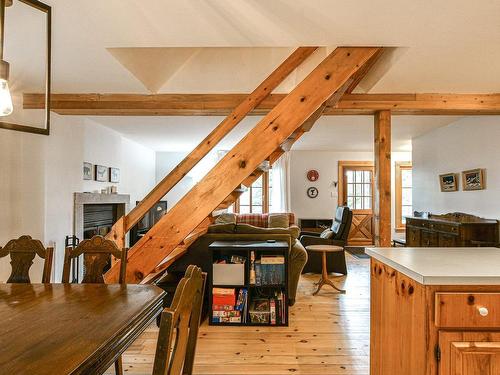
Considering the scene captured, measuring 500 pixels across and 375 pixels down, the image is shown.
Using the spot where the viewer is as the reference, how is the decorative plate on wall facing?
facing the viewer

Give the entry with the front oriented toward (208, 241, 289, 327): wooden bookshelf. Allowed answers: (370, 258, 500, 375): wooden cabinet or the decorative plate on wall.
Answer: the decorative plate on wall

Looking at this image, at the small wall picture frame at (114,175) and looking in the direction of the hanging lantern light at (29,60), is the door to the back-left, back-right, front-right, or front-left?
back-left

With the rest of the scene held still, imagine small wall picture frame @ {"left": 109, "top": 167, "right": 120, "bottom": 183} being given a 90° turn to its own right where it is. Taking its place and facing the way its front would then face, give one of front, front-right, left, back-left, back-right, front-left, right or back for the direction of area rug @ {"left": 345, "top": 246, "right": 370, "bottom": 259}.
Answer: back-left

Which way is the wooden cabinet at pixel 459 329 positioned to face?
toward the camera

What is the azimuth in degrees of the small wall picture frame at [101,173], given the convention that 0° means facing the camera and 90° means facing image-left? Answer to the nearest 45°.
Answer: approximately 315°

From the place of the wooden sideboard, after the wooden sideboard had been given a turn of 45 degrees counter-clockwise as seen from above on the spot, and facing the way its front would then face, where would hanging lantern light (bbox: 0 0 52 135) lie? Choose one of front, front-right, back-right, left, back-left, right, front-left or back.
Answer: front-right

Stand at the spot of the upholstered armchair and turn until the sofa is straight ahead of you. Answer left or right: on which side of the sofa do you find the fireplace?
right

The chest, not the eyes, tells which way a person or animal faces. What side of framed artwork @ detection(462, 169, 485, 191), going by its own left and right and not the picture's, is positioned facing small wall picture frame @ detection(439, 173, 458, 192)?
right

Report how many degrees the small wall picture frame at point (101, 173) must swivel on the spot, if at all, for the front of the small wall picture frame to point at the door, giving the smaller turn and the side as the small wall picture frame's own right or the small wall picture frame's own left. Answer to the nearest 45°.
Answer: approximately 45° to the small wall picture frame's own left

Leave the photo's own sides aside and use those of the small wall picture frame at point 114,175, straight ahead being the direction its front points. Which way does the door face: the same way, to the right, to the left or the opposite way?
to the right

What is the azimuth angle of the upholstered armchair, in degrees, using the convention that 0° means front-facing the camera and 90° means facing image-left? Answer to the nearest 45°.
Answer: approximately 90°

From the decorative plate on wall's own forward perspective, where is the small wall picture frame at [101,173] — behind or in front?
in front
